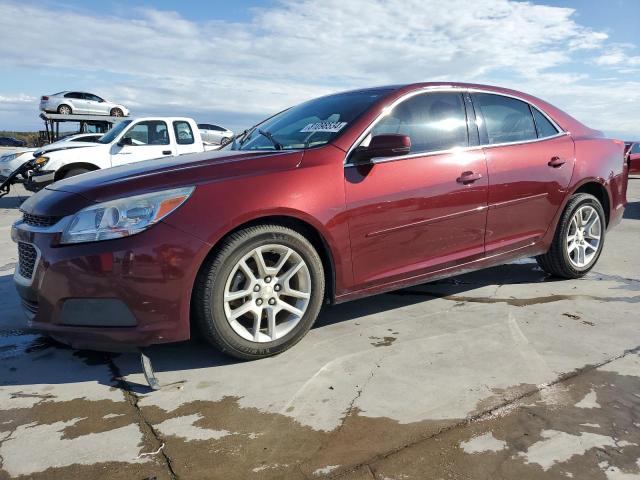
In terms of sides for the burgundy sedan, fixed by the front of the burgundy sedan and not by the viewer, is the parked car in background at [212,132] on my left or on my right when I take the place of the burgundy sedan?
on my right

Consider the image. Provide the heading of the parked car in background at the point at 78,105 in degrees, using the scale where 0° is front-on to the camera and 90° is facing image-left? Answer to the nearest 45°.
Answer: approximately 270°

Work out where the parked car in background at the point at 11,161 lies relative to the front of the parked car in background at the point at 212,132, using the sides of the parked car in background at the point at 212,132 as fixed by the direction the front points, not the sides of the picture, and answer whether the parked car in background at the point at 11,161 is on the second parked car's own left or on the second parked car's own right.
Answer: on the second parked car's own left

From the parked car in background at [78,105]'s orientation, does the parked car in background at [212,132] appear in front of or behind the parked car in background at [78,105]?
in front

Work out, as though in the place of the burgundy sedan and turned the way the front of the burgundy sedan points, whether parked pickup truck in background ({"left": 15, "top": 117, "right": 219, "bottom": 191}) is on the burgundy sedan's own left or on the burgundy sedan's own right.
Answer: on the burgundy sedan's own right

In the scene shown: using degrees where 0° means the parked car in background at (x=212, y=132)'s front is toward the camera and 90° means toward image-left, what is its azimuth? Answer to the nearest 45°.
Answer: approximately 90°

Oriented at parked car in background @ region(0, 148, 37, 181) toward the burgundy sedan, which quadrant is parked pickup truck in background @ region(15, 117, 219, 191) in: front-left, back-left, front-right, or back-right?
front-left

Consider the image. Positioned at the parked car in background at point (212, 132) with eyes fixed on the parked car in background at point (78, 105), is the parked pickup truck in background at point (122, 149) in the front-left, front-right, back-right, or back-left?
front-left

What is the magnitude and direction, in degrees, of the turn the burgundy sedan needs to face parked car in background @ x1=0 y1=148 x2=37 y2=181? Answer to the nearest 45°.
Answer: approximately 90° to its right

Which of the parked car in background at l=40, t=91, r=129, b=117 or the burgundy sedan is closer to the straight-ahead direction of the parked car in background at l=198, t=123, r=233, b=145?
the parked car in background

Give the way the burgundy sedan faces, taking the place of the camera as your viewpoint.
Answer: facing the viewer and to the left of the viewer
